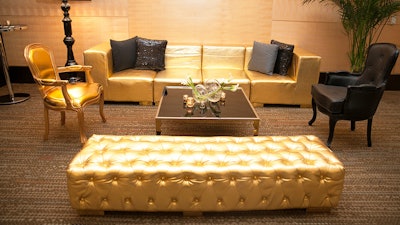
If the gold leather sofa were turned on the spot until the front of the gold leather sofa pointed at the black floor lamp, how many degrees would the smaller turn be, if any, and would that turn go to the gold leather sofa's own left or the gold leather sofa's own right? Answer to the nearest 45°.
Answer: approximately 90° to the gold leather sofa's own right

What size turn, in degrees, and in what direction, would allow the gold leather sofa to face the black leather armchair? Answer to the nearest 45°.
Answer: approximately 45° to its left

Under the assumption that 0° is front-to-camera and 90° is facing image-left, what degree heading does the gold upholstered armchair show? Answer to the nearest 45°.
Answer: approximately 315°

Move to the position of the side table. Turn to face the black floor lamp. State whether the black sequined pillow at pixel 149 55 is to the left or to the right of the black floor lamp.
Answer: right

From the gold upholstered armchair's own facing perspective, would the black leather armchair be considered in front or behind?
in front

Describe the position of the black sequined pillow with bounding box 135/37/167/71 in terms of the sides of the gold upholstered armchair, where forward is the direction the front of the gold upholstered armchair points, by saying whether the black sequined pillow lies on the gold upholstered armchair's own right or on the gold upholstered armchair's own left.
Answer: on the gold upholstered armchair's own left

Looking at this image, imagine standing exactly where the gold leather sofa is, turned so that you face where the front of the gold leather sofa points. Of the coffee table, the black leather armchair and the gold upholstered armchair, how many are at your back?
0

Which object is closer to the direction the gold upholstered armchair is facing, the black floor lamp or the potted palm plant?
the potted palm plant

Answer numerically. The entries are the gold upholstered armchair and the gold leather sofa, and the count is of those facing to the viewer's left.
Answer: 0

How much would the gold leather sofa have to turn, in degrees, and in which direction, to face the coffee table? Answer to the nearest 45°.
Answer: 0° — it already faces it

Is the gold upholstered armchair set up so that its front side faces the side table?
no

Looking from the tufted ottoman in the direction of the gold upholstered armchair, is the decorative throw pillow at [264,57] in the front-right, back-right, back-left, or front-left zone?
front-right

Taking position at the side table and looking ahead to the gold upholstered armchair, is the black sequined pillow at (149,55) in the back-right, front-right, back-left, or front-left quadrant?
front-left

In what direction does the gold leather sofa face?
toward the camera

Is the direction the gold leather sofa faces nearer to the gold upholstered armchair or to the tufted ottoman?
the tufted ottoman
